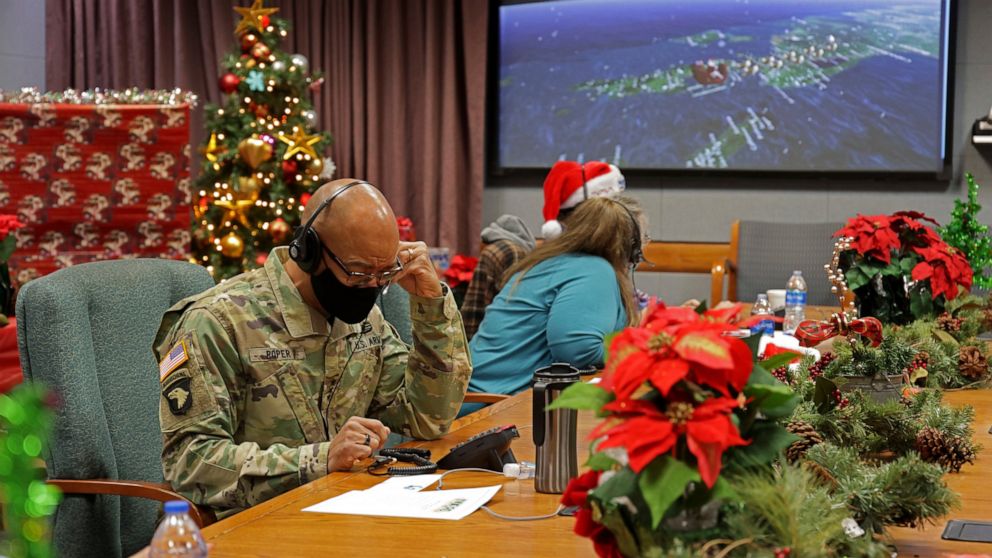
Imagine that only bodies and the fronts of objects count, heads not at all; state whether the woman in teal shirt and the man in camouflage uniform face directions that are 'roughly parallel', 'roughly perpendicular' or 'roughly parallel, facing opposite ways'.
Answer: roughly perpendicular

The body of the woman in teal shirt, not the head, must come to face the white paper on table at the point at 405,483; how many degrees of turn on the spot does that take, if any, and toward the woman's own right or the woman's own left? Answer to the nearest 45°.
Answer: approximately 135° to the woman's own right

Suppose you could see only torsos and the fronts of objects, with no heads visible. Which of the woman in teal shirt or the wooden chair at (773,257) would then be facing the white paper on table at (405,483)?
the wooden chair

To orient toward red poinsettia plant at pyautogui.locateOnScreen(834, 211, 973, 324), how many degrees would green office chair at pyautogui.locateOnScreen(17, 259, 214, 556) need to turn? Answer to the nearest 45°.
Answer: approximately 45° to its left

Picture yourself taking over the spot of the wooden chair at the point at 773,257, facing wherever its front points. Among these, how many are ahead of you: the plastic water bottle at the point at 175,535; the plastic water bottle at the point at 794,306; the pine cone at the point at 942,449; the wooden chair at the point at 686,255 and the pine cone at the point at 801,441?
4

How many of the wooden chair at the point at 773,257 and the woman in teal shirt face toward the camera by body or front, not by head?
1

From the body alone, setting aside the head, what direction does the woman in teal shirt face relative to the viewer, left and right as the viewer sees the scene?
facing away from the viewer and to the right of the viewer

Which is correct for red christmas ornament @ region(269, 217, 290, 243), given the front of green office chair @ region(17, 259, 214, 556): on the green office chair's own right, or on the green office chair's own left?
on the green office chair's own left

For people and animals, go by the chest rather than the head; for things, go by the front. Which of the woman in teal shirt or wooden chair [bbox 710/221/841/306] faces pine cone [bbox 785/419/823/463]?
the wooden chair
